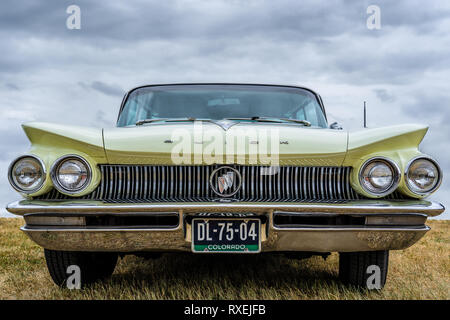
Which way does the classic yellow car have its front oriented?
toward the camera
